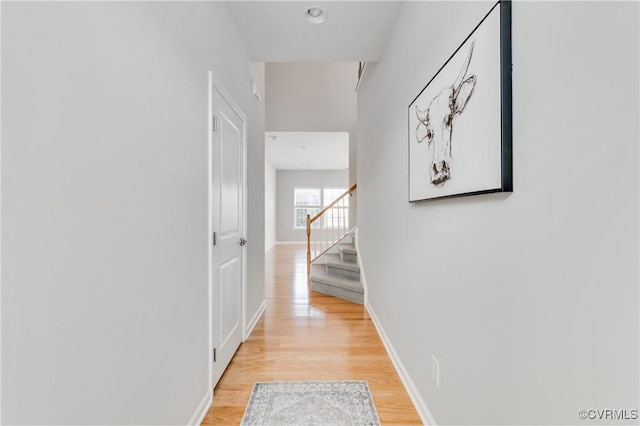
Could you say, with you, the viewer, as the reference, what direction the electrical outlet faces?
facing the viewer and to the left of the viewer

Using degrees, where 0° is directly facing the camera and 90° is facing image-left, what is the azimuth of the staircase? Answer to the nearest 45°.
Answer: approximately 45°

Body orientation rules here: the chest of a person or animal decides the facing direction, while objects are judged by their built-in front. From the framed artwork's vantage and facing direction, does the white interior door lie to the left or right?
on its right

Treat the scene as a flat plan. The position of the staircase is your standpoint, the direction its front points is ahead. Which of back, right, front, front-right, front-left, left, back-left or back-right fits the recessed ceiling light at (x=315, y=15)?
front-left

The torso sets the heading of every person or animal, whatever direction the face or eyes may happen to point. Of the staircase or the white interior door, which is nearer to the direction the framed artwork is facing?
the white interior door

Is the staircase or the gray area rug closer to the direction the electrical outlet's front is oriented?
the gray area rug

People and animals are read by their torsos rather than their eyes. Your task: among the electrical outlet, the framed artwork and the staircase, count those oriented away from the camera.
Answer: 0

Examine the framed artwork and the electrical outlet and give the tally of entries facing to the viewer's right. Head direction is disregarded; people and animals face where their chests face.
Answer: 0

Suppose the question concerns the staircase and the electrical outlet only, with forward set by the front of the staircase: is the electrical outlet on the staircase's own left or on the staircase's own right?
on the staircase's own left

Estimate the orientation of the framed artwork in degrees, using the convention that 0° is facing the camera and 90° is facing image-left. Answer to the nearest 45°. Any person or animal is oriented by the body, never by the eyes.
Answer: approximately 45°
